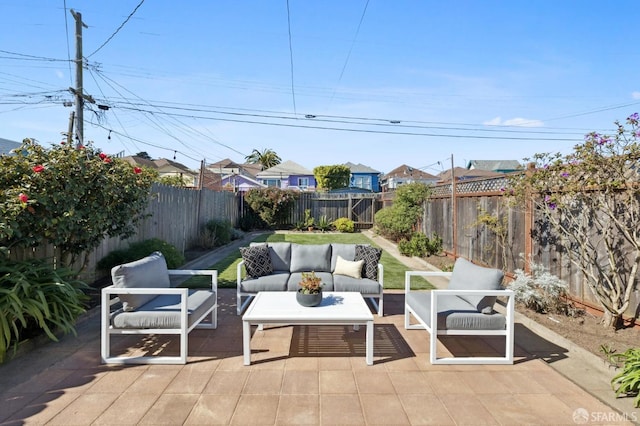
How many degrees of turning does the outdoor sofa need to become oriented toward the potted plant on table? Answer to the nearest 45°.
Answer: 0° — it already faces it

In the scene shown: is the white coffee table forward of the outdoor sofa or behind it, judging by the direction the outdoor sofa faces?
forward

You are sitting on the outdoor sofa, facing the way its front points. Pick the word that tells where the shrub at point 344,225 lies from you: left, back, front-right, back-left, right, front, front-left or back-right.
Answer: back

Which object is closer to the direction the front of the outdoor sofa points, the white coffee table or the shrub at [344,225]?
the white coffee table

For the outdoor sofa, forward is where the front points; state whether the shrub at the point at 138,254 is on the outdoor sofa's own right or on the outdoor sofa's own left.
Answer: on the outdoor sofa's own right

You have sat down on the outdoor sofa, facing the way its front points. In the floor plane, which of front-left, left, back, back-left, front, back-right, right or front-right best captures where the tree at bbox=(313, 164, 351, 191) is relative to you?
back

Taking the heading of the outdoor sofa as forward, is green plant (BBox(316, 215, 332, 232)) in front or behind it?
behind

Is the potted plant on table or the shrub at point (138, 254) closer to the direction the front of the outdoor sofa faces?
the potted plant on table

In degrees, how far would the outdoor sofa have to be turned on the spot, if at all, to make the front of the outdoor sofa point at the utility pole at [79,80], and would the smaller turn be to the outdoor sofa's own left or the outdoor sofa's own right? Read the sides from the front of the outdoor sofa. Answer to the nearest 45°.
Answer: approximately 135° to the outdoor sofa's own right

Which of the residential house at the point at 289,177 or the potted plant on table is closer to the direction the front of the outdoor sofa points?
the potted plant on table

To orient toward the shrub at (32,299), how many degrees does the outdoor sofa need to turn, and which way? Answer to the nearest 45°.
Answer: approximately 45° to its right

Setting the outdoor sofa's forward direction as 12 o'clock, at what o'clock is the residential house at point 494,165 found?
The residential house is roughly at 7 o'clock from the outdoor sofa.

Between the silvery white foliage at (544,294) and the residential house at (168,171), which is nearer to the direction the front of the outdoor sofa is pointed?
the silvery white foliage

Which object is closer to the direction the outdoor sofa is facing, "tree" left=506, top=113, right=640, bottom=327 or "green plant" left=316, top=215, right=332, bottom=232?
the tree

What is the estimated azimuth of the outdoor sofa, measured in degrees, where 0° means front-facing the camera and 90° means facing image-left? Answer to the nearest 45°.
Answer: approximately 0°

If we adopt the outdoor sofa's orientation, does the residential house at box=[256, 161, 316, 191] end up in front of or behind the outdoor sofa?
behind
